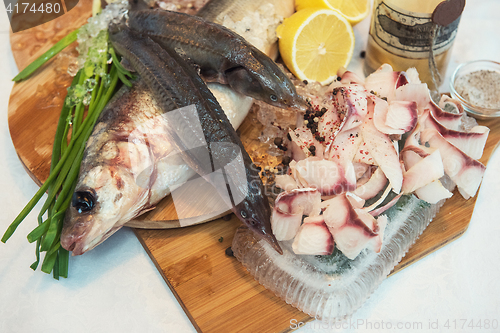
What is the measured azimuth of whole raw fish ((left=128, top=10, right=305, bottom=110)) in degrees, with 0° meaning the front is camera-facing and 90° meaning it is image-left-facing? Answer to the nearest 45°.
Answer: approximately 315°

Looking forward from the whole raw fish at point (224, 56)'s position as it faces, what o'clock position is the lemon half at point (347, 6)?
The lemon half is roughly at 9 o'clock from the whole raw fish.

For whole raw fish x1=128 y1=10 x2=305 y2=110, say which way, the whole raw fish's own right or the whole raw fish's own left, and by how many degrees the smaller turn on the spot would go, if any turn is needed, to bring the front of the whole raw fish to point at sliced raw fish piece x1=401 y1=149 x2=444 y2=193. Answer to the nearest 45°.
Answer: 0° — it already faces it

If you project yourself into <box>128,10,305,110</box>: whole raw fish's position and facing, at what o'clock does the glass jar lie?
The glass jar is roughly at 10 o'clock from the whole raw fish.

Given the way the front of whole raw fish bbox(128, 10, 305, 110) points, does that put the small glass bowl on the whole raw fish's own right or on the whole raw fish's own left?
on the whole raw fish's own left

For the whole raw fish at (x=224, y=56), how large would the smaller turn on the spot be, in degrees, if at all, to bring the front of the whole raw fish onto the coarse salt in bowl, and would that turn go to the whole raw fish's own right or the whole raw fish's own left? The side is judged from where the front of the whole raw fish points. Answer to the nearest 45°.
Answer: approximately 45° to the whole raw fish's own left
